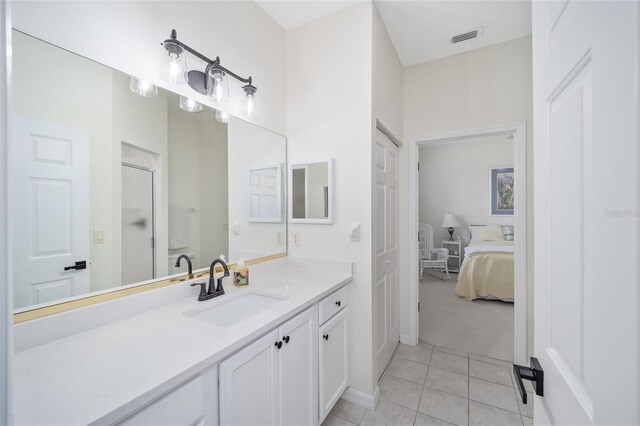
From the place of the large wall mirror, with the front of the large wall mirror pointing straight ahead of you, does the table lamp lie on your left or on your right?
on your left

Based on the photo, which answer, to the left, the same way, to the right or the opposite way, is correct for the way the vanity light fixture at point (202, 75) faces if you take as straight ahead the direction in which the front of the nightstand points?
to the left

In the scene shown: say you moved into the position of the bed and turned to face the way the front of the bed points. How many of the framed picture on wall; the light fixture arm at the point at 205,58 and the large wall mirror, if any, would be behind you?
1

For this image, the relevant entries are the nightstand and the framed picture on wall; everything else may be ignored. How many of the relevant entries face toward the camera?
2

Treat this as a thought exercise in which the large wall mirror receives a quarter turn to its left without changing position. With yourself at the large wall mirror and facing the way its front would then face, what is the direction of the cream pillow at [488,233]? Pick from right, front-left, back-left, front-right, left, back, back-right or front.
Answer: front-right

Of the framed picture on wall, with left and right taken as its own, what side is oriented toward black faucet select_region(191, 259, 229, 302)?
front

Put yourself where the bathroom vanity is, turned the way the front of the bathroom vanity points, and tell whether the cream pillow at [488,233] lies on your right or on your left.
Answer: on your left

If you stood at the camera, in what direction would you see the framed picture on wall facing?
facing the viewer

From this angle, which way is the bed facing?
toward the camera

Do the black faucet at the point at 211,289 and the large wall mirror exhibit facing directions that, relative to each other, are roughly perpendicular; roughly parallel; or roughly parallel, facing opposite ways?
roughly parallel

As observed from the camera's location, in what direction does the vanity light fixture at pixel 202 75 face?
facing the viewer and to the right of the viewer

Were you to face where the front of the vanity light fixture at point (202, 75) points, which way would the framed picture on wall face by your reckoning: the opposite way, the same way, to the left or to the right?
to the right

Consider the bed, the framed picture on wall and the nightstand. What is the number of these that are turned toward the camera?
3

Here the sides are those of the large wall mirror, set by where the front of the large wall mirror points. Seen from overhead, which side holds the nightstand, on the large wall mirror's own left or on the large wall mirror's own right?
on the large wall mirror's own left

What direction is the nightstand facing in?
toward the camera
